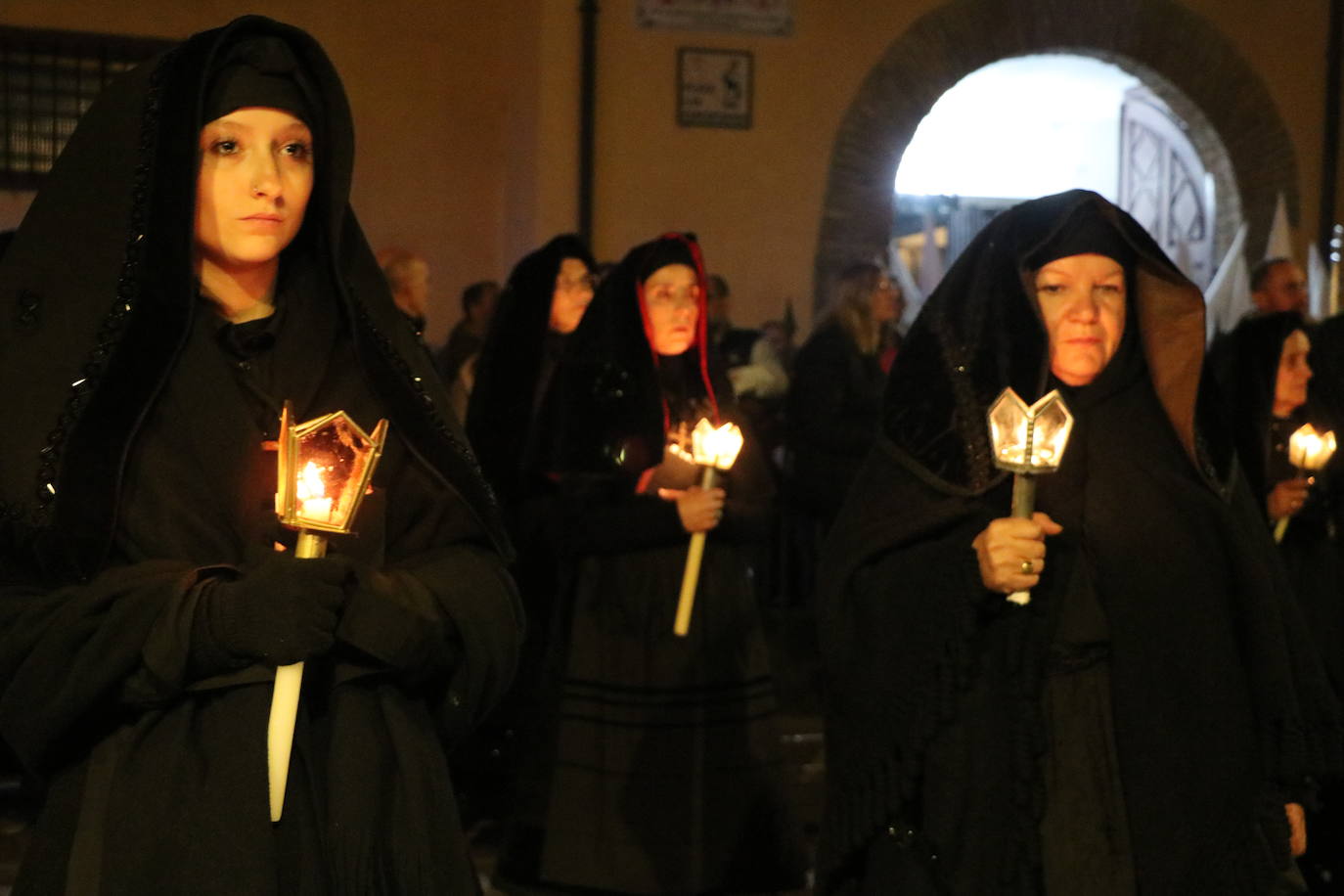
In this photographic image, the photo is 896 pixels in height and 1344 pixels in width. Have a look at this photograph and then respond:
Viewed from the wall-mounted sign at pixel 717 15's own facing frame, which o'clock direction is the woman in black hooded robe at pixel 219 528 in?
The woman in black hooded robe is roughly at 12 o'clock from the wall-mounted sign.

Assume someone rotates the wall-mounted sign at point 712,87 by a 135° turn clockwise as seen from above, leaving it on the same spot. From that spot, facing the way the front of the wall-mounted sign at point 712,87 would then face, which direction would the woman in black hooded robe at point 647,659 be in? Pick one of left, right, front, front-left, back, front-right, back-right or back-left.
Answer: back-left

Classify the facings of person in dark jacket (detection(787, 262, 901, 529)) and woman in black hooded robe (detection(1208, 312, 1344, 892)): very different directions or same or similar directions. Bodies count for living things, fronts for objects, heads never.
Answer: same or similar directions

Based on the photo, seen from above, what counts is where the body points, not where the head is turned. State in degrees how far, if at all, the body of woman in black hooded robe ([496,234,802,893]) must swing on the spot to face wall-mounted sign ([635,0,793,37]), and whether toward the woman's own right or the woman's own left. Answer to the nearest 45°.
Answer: approximately 135° to the woman's own left

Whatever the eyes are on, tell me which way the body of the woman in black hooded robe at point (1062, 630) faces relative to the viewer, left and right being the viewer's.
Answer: facing the viewer

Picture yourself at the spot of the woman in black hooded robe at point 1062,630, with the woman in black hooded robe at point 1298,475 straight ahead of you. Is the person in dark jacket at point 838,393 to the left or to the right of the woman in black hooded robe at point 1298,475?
left

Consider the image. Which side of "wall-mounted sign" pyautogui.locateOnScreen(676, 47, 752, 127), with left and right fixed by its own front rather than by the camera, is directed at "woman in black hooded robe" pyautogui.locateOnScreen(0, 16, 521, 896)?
front

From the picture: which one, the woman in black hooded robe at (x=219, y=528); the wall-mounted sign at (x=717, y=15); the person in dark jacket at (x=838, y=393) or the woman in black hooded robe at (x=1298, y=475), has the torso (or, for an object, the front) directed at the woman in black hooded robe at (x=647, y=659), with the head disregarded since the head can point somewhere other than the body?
the wall-mounted sign

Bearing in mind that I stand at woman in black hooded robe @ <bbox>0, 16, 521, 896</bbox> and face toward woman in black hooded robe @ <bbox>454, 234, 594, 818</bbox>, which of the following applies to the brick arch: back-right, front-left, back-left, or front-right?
front-right

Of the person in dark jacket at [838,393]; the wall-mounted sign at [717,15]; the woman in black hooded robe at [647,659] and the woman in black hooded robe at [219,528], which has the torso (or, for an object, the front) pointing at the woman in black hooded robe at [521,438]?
the wall-mounted sign

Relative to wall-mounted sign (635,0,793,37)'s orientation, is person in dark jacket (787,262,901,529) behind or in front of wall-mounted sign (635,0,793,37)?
in front
